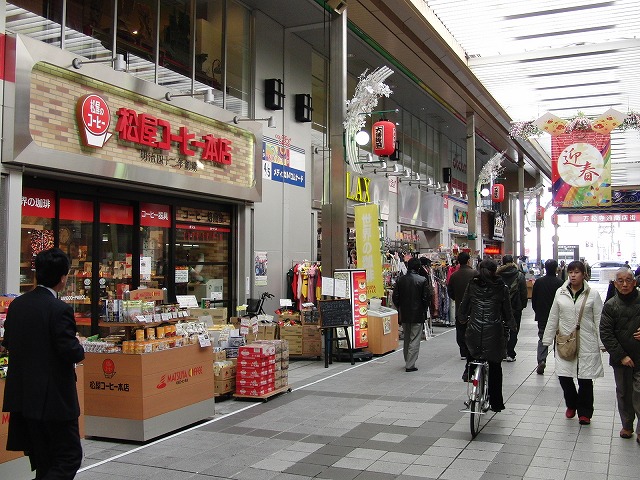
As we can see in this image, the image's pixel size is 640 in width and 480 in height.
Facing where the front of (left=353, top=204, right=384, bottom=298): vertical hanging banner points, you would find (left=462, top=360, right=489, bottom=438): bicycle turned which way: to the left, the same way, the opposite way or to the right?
the opposite way

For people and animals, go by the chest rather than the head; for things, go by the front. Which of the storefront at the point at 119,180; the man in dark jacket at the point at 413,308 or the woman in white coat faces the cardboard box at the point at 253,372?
the storefront

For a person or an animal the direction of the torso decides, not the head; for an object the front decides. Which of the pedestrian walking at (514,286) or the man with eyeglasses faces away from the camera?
the pedestrian walking

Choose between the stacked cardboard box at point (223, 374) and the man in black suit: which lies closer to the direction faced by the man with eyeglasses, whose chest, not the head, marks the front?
the man in black suit

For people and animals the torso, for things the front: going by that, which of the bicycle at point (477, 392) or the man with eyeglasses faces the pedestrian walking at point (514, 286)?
the bicycle

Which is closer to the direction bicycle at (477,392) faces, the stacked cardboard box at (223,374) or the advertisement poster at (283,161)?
the advertisement poster

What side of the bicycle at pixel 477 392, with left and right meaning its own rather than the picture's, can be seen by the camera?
back

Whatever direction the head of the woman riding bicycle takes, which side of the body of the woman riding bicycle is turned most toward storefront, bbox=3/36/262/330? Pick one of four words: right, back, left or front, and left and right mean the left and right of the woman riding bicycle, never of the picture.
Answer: left

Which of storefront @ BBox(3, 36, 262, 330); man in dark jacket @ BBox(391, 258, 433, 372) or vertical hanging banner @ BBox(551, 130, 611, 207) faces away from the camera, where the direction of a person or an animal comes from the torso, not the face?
the man in dark jacket

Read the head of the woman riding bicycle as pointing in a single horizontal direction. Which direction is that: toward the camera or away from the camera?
away from the camera

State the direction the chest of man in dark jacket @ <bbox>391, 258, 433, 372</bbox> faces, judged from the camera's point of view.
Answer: away from the camera

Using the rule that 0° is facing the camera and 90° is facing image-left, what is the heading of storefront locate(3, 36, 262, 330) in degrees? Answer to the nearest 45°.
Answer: approximately 315°

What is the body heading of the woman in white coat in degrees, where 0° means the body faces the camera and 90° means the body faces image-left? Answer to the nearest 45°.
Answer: approximately 0°

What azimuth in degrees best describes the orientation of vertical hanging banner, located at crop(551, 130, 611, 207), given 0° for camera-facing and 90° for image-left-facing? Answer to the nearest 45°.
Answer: approximately 0°
